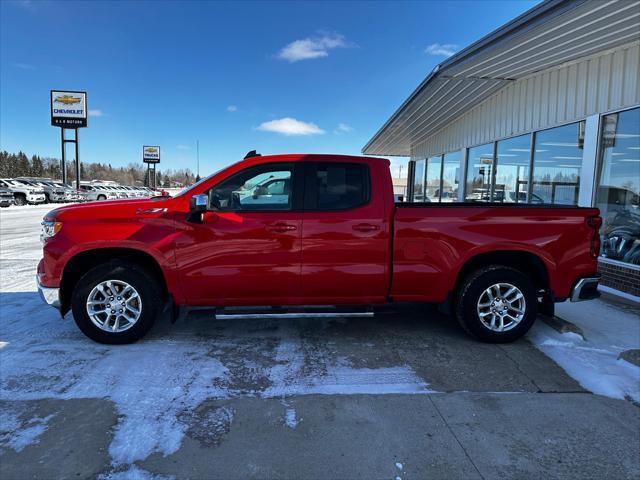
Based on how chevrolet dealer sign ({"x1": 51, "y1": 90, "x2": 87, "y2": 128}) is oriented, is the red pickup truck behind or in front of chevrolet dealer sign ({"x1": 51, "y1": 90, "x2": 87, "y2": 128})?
in front

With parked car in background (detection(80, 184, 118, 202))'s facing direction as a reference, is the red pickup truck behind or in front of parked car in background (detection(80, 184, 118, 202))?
in front

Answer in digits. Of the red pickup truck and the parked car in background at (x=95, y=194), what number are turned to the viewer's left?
1

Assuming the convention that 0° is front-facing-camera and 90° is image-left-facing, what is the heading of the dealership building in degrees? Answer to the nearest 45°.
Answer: approximately 45°

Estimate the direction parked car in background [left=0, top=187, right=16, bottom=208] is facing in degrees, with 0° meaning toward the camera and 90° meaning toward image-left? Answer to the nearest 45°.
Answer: approximately 315°

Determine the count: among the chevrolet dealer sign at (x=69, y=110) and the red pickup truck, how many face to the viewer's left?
1

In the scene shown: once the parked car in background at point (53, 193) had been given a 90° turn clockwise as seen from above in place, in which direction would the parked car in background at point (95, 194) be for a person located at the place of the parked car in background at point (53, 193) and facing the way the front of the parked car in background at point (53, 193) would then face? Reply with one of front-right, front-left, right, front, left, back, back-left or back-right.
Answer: back

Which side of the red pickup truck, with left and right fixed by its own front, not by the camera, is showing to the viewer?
left

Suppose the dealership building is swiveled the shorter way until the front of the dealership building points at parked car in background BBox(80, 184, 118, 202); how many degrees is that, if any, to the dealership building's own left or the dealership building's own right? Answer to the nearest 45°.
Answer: approximately 90° to the dealership building's own right

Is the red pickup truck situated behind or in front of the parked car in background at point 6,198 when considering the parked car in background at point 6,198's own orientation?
in front

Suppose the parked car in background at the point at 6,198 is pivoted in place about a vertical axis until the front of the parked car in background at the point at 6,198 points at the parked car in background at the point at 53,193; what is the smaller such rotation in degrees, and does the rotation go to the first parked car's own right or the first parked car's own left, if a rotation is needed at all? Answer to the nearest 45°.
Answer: approximately 90° to the first parked car's own left

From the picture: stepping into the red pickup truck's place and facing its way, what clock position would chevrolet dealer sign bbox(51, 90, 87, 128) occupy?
The chevrolet dealer sign is roughly at 2 o'clock from the red pickup truck.
